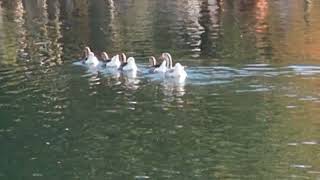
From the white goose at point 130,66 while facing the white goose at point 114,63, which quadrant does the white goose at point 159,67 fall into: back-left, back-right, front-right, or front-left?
back-right

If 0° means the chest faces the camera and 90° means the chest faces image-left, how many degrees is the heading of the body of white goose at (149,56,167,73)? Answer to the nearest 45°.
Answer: approximately 90°

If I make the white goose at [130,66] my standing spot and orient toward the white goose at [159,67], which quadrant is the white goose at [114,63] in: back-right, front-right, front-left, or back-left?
back-left

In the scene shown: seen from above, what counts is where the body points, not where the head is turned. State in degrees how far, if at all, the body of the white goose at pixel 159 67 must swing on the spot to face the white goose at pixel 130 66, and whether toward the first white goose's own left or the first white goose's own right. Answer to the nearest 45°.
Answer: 0° — it already faces it
